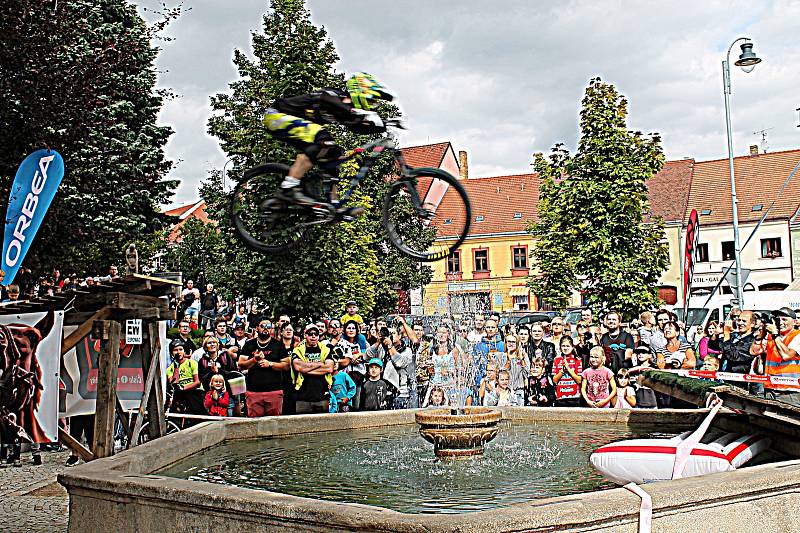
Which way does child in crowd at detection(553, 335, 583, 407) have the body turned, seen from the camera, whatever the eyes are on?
toward the camera

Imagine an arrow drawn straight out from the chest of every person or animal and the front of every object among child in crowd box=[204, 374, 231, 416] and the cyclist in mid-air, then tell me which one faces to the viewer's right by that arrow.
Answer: the cyclist in mid-air

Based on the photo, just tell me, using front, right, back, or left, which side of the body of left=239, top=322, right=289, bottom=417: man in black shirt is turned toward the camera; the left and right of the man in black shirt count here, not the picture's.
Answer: front

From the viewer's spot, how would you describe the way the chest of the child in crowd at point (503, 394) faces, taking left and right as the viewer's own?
facing the viewer

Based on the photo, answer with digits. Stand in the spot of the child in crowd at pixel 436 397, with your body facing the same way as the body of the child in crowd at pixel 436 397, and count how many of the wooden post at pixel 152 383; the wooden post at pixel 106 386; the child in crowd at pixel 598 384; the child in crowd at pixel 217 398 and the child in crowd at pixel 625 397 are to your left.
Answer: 2

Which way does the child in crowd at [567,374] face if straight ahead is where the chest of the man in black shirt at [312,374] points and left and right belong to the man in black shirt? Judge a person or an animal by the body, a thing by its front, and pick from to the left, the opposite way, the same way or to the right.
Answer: the same way

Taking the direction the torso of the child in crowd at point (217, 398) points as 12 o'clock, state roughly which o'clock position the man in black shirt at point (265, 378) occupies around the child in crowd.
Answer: The man in black shirt is roughly at 10 o'clock from the child in crowd.

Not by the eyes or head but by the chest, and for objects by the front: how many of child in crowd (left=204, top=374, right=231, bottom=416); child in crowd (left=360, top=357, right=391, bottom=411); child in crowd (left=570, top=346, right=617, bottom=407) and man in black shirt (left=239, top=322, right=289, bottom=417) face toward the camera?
4

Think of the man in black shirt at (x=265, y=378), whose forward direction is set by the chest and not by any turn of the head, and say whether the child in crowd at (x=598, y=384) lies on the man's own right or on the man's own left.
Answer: on the man's own left

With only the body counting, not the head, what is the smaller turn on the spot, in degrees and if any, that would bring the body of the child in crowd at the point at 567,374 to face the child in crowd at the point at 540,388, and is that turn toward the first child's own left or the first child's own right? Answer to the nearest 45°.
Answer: approximately 135° to the first child's own right

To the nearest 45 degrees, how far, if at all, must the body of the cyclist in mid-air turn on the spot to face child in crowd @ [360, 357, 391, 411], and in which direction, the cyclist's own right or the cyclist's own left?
approximately 90° to the cyclist's own left

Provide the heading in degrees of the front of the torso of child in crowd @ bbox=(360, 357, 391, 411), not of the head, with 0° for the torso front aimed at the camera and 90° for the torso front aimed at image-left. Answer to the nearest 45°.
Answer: approximately 0°

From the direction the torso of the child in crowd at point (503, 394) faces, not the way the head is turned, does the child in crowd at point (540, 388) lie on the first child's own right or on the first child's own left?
on the first child's own left

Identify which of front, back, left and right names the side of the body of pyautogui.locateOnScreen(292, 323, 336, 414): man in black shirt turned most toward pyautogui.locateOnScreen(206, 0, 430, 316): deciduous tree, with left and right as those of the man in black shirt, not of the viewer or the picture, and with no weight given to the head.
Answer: back

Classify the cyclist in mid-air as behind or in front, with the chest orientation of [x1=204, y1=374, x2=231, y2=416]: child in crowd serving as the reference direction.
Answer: in front

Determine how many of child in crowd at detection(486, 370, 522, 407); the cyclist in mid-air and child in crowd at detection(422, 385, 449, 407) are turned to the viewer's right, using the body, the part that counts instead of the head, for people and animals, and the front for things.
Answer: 1

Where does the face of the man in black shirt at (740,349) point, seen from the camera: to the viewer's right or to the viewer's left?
to the viewer's left

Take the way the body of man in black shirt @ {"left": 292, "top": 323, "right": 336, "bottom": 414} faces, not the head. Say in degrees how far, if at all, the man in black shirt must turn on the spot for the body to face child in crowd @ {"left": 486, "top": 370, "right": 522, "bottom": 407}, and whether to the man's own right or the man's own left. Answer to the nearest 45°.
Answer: approximately 90° to the man's own left

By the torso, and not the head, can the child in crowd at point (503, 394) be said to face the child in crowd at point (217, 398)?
no

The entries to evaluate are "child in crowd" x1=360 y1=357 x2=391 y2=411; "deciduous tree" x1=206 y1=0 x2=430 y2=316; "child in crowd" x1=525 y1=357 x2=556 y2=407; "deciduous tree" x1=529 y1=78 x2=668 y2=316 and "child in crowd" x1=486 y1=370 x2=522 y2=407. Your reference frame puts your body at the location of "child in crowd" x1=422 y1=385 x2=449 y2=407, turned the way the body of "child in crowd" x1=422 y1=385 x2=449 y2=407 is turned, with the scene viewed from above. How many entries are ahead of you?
0

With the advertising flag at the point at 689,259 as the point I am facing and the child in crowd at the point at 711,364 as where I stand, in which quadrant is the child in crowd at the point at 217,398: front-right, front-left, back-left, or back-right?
back-left

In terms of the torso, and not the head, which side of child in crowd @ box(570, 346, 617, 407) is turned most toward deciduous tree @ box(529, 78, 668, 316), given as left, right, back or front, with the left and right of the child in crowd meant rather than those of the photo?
back

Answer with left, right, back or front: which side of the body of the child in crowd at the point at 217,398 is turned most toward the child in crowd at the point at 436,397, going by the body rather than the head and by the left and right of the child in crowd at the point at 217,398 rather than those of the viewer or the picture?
left

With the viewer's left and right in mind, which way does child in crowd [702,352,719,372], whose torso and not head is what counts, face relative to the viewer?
facing the viewer and to the left of the viewer
